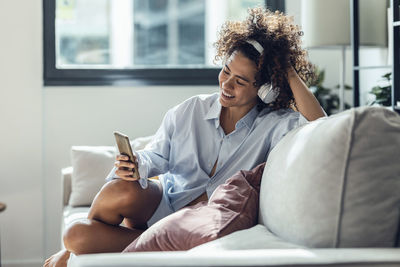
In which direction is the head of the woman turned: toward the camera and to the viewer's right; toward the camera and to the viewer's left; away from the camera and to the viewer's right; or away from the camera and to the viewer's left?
toward the camera and to the viewer's left

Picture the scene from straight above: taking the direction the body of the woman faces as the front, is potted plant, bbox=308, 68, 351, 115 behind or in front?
behind

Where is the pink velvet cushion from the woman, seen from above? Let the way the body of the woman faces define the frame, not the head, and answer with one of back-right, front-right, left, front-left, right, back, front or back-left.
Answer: front-left
